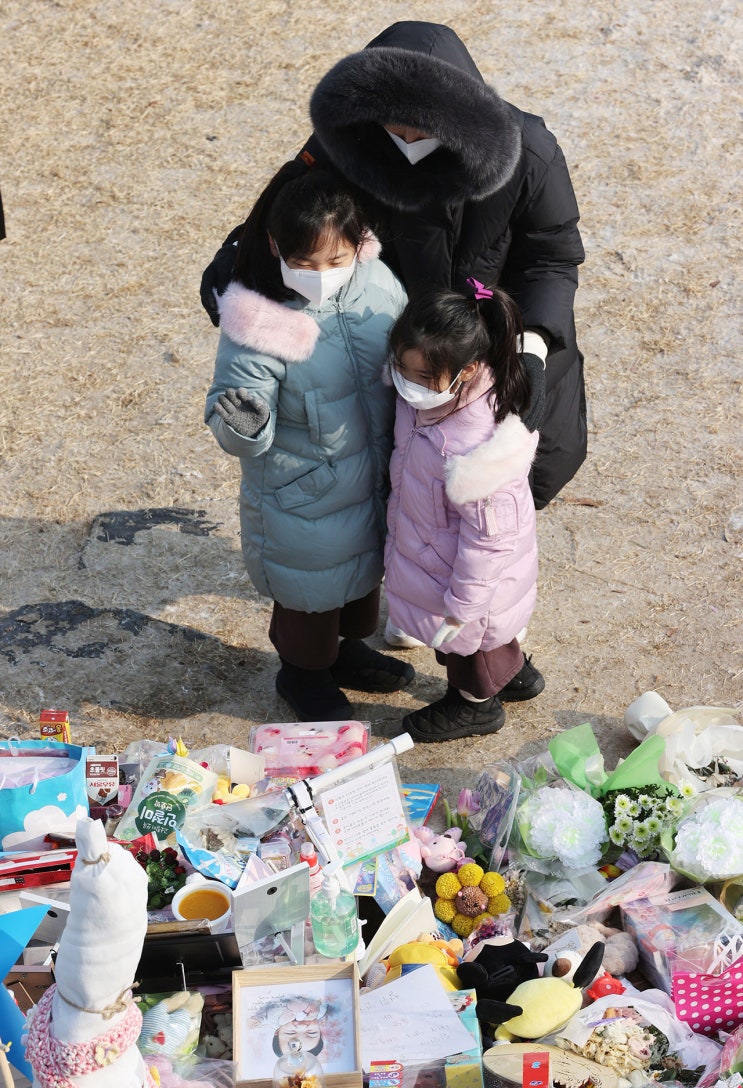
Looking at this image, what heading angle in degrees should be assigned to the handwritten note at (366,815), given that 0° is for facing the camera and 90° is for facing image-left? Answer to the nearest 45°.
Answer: approximately 0°

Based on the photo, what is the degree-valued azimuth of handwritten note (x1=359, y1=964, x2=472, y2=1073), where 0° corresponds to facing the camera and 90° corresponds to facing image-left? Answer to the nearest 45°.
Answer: approximately 0°

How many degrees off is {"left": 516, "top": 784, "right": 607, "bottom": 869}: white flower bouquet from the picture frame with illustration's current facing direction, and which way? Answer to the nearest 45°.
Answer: approximately 135° to its left

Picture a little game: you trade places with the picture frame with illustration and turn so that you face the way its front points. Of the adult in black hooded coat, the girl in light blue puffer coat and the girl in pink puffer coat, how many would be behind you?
3

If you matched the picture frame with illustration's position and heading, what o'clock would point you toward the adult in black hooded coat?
The adult in black hooded coat is roughly at 6 o'clock from the picture frame with illustration.

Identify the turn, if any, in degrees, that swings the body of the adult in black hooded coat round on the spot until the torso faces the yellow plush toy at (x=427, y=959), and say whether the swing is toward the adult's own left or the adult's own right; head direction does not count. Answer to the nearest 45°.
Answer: approximately 45° to the adult's own left

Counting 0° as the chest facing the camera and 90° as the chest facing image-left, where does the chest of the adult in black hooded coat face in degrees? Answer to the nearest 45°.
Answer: approximately 45°
